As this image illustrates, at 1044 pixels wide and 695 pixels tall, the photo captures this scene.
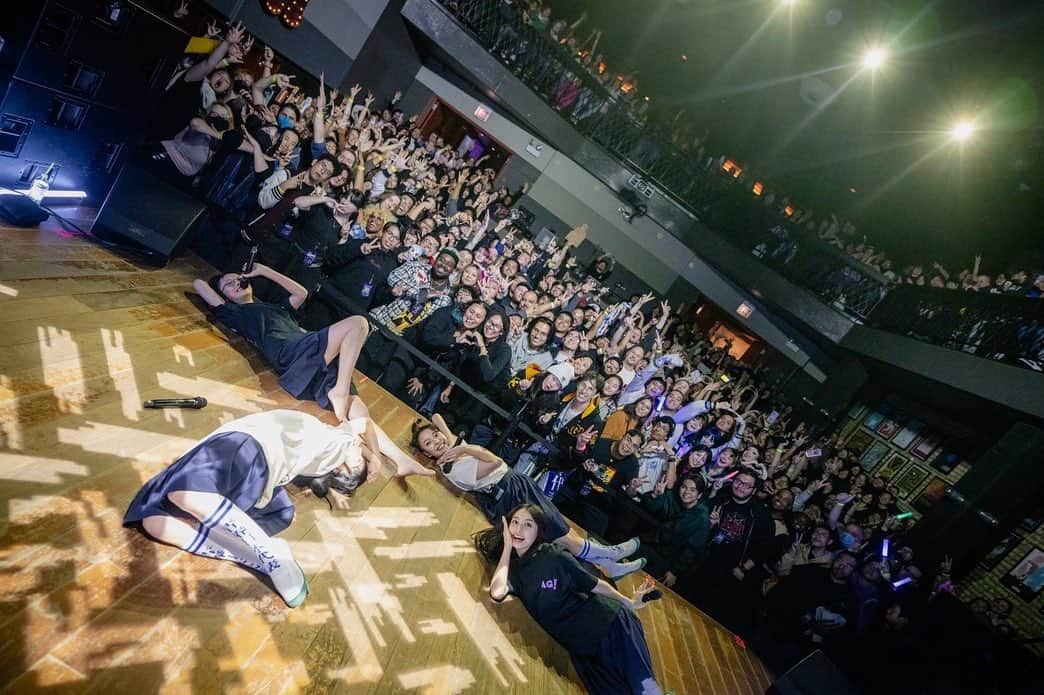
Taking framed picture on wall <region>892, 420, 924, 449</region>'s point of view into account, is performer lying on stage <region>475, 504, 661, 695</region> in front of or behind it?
in front

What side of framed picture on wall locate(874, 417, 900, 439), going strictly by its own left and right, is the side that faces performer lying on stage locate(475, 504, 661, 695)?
front

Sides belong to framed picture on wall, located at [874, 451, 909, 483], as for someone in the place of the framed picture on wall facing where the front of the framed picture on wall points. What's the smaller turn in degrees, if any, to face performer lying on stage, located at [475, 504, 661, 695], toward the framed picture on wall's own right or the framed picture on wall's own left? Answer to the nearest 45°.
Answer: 0° — it already faces them

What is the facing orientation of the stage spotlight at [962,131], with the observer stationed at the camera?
facing the viewer

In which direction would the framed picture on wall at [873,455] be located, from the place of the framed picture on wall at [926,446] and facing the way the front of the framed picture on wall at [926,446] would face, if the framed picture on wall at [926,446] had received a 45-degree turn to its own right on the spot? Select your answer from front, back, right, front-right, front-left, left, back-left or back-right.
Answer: front-right

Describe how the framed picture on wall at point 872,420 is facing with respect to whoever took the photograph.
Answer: facing the viewer and to the left of the viewer

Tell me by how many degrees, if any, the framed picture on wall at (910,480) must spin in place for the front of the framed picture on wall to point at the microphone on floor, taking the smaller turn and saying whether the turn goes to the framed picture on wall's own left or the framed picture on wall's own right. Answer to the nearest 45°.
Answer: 0° — it already faces it

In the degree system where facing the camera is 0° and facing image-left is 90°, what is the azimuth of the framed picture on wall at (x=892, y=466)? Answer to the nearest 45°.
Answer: approximately 0°

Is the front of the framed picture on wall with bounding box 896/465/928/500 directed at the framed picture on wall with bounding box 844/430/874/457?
no

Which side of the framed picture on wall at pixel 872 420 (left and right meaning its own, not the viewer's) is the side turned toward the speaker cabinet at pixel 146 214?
front

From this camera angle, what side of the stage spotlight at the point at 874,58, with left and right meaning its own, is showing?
front

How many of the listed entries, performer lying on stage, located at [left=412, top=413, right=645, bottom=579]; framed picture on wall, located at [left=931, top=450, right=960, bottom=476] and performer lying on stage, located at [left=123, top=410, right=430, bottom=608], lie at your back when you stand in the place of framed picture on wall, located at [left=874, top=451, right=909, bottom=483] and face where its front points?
0

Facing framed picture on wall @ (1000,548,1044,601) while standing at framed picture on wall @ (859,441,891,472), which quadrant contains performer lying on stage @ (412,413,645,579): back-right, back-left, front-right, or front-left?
front-right

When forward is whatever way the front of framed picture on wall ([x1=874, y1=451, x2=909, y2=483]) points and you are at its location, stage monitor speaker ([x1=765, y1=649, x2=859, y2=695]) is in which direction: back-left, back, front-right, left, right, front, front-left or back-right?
front
